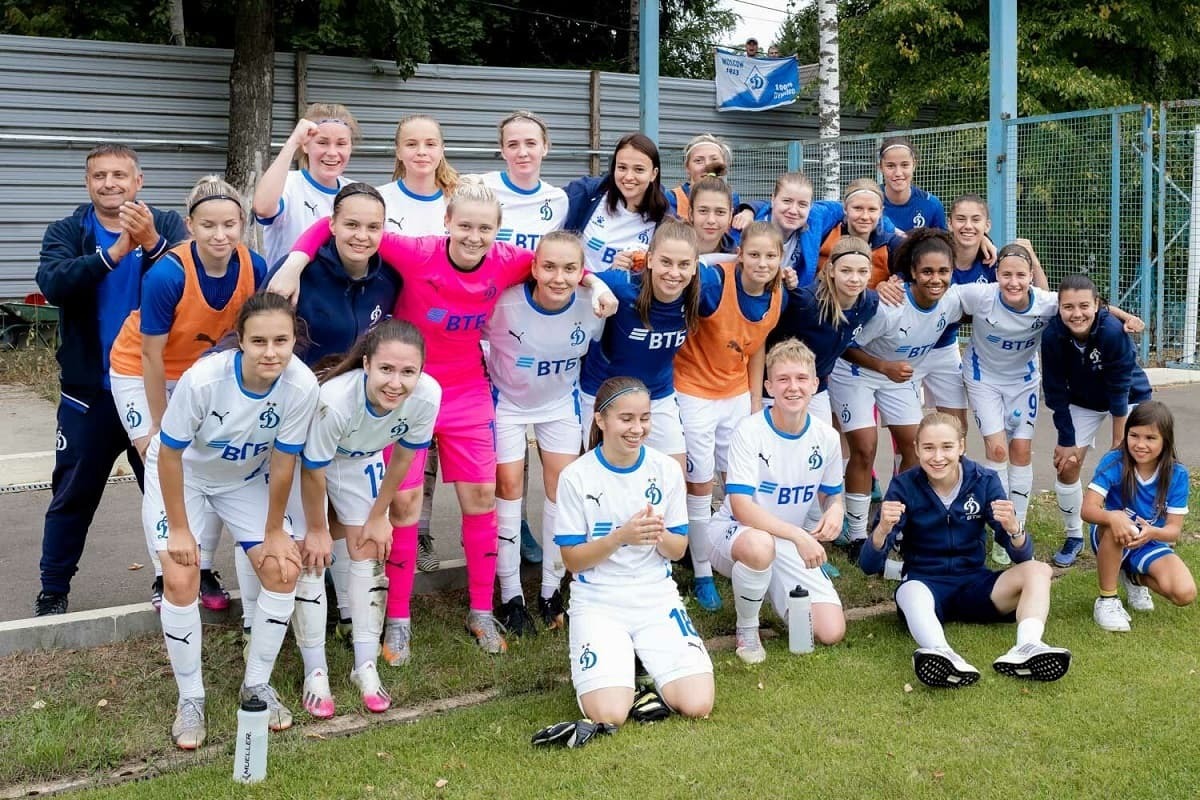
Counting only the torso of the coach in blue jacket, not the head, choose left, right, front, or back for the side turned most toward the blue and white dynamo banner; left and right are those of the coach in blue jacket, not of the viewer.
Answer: left

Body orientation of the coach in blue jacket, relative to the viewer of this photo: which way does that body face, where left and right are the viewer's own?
facing the viewer and to the right of the viewer

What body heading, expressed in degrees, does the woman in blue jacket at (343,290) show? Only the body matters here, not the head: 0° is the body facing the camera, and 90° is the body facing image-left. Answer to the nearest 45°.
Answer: approximately 0°

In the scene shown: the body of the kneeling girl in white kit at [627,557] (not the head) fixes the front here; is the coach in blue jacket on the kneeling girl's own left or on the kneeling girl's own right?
on the kneeling girl's own right

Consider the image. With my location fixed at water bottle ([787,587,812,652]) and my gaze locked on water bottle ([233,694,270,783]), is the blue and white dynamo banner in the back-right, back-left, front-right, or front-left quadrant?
back-right
